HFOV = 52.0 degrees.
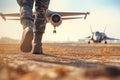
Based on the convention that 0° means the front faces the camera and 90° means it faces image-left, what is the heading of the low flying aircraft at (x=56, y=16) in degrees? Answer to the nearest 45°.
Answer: approximately 0°
